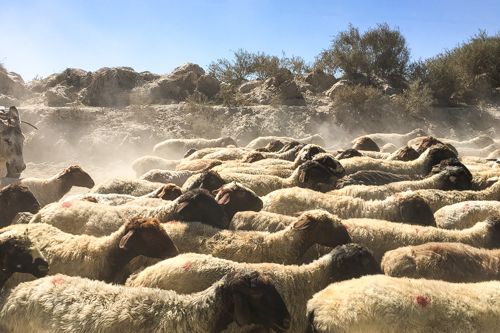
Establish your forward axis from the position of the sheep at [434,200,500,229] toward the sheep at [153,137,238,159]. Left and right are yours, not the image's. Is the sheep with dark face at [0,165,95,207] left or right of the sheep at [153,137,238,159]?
left

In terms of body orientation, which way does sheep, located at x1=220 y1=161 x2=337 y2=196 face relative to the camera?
to the viewer's right

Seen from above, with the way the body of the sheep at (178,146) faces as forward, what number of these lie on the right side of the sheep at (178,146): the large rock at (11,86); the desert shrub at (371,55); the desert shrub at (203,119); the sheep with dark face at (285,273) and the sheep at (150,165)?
2

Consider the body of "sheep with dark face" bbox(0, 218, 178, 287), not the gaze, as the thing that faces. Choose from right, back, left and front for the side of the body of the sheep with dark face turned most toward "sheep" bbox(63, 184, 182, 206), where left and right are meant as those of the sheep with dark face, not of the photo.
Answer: left

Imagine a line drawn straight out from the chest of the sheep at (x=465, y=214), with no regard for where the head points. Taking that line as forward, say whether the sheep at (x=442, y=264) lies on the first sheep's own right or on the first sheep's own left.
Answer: on the first sheep's own right

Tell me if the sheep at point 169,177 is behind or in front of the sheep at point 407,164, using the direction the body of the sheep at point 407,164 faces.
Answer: behind

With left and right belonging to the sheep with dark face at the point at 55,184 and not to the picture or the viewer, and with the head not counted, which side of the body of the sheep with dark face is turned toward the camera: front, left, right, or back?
right

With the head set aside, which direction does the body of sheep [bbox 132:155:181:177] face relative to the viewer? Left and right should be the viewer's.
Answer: facing to the right of the viewer

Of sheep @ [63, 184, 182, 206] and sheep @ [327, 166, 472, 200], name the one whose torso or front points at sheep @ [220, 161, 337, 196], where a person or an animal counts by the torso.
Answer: sheep @ [63, 184, 182, 206]

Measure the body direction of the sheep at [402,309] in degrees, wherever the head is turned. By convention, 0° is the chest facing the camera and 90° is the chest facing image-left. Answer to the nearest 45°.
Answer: approximately 270°
